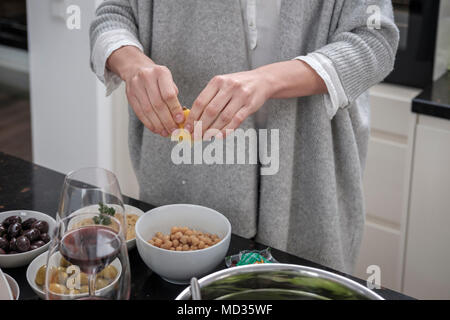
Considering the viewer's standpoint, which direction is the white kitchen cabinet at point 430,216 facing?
facing the viewer and to the left of the viewer

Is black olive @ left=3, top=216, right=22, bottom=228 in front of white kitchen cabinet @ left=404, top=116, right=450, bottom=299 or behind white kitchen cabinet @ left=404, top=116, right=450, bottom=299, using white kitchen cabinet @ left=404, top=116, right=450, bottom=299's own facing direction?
in front

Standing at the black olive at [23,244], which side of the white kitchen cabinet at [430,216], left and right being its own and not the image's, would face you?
front

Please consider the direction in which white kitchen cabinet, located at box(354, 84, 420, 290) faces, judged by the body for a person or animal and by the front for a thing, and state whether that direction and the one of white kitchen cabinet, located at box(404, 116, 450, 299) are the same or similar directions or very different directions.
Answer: same or similar directions

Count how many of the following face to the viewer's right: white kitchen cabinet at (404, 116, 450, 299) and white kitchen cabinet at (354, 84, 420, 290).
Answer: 0

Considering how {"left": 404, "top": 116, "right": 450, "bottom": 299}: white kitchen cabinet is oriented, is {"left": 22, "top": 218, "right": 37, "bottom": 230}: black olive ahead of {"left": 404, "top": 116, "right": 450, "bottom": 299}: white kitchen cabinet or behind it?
ahead

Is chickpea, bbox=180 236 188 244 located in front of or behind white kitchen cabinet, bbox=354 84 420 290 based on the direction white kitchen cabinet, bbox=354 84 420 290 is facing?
in front

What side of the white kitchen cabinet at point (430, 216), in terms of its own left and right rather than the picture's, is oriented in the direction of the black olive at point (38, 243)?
front
